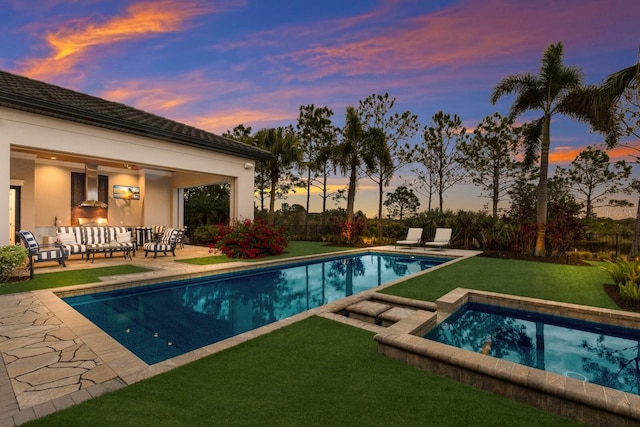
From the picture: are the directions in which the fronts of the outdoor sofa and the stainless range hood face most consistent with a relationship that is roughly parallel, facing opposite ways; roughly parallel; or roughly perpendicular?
roughly parallel

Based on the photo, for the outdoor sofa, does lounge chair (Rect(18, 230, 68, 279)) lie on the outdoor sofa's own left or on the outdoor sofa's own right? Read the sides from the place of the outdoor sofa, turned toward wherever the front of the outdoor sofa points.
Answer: on the outdoor sofa's own right

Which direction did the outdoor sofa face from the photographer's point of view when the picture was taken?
facing the viewer and to the right of the viewer

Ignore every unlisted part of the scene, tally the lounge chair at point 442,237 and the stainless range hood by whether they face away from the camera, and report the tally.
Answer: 0

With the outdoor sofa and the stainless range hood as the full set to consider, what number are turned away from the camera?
0

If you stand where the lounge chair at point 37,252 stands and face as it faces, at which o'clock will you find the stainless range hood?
The stainless range hood is roughly at 11 o'clock from the lounge chair.

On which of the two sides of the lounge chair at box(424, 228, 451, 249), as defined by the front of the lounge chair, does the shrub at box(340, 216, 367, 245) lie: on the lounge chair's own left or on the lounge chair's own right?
on the lounge chair's own right

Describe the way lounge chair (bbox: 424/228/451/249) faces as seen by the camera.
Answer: facing the viewer and to the left of the viewer

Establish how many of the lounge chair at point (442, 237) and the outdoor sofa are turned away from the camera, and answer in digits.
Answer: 0

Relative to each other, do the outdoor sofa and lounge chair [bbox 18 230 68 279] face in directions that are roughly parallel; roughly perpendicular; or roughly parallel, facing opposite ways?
roughly perpendicular

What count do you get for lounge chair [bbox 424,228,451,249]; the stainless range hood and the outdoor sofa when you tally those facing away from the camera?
0
